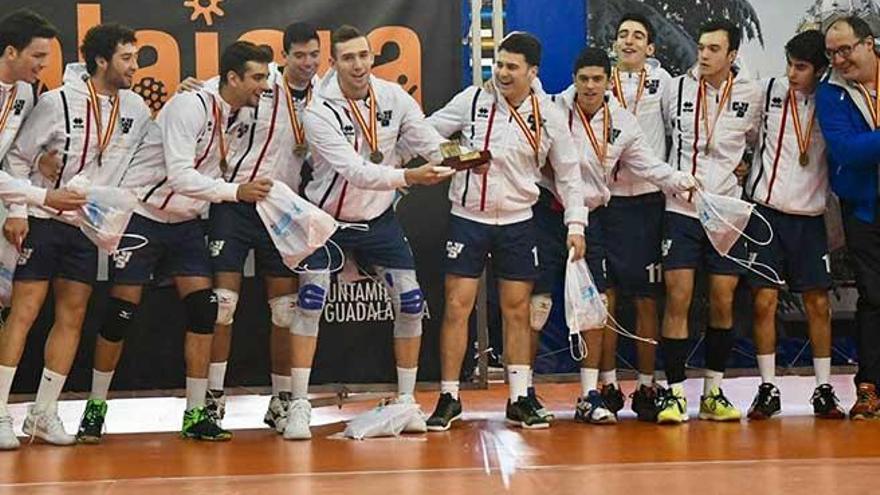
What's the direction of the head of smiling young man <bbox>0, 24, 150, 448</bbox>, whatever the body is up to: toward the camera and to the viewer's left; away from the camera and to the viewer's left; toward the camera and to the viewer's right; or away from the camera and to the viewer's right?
toward the camera and to the viewer's right

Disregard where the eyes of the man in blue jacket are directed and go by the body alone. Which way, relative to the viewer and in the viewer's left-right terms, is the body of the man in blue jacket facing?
facing the viewer and to the right of the viewer

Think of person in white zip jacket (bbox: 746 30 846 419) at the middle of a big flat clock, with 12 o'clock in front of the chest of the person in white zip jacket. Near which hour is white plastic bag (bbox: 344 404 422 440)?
The white plastic bag is roughly at 2 o'clock from the person in white zip jacket.

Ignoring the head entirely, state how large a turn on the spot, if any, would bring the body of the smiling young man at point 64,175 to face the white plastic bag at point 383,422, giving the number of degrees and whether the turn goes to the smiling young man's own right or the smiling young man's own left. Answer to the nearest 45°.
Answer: approximately 45° to the smiling young man's own left

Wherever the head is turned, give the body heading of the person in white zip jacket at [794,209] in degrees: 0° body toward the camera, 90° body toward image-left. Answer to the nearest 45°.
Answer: approximately 0°

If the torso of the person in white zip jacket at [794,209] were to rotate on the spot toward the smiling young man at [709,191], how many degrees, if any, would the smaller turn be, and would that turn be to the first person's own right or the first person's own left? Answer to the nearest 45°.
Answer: approximately 90° to the first person's own right

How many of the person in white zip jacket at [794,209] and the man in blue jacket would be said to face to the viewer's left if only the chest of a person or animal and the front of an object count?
0
